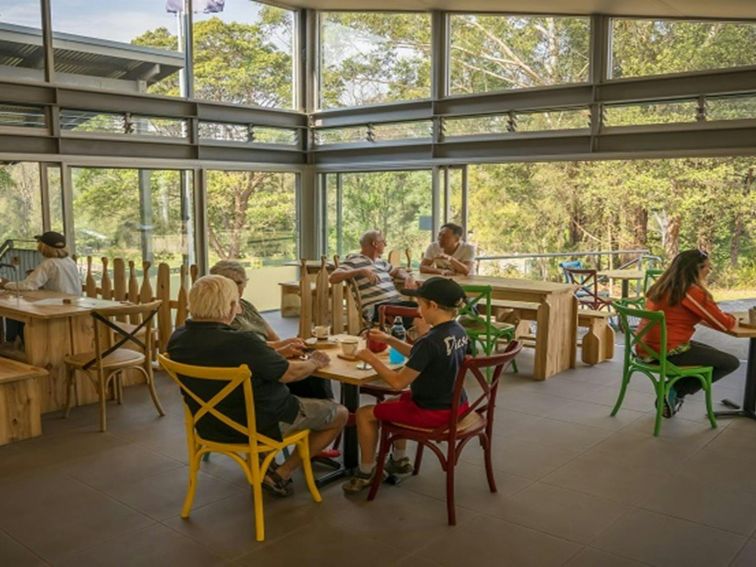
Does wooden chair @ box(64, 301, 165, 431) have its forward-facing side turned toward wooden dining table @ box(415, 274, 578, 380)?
no

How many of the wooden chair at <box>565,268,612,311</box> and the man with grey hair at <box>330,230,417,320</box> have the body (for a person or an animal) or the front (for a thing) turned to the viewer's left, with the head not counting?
0

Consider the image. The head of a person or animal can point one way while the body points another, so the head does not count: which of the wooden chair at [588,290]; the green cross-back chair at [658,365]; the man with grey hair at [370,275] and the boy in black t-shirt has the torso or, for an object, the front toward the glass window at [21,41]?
the boy in black t-shirt

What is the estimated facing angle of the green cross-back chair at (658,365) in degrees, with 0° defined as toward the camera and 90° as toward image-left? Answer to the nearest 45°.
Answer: approximately 225°

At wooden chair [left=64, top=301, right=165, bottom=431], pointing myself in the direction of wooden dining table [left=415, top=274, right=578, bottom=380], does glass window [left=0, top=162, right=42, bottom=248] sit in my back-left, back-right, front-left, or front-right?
back-left

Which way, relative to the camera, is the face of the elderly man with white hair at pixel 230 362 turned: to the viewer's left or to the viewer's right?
to the viewer's right

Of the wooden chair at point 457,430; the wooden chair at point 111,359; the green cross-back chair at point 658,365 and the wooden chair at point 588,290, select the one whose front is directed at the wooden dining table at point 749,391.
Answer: the green cross-back chair

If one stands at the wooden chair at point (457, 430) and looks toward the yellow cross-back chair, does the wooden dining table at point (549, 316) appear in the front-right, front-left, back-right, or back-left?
back-right

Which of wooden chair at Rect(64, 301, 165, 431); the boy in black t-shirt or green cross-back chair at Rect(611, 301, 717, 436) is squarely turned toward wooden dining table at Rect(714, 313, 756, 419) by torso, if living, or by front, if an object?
the green cross-back chair

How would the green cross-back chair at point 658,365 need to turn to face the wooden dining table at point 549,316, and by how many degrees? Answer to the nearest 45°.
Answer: approximately 90° to its left

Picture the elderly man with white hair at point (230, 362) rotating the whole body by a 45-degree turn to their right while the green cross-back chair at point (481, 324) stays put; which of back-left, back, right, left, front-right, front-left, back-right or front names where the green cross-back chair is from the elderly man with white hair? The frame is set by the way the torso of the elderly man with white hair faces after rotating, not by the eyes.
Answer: front-left

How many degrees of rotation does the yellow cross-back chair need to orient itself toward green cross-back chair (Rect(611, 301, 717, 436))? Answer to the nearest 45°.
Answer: approximately 45° to its right

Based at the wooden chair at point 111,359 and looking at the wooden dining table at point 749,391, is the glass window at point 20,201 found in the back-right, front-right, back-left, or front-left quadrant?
back-left

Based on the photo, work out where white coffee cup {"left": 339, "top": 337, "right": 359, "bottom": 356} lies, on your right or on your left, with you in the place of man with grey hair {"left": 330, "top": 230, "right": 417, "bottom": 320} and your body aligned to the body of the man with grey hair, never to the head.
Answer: on your right

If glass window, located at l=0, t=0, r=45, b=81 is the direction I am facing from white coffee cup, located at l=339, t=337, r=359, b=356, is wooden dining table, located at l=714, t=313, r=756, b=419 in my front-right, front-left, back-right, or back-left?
back-right

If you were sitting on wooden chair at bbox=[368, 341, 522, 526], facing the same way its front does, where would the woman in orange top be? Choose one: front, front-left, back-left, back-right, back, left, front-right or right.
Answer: right

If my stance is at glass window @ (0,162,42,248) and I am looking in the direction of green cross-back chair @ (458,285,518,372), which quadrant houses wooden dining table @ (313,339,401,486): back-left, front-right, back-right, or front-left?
front-right

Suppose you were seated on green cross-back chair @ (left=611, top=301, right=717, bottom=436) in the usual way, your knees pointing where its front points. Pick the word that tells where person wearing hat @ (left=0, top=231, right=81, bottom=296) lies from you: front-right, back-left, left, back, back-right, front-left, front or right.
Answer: back-left

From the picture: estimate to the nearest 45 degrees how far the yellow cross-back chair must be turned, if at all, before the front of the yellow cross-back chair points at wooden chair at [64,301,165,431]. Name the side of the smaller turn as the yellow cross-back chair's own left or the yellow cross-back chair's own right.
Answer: approximately 90° to the yellow cross-back chair's own left

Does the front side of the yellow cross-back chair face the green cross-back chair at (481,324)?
yes
